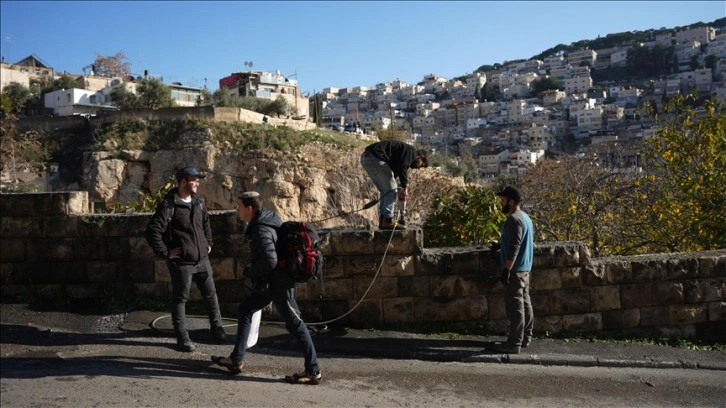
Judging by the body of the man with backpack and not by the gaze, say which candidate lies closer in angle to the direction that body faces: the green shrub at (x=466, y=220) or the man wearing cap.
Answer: the man wearing cap

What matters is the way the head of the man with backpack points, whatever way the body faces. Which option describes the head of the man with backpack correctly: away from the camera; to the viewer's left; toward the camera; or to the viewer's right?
to the viewer's left

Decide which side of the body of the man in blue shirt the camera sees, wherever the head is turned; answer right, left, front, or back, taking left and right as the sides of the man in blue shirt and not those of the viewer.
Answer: left

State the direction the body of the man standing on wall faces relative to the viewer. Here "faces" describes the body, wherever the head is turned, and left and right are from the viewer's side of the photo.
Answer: facing to the right of the viewer

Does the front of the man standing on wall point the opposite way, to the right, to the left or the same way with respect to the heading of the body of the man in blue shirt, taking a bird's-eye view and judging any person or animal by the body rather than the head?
the opposite way

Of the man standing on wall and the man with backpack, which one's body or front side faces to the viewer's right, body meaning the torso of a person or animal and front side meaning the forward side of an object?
the man standing on wall

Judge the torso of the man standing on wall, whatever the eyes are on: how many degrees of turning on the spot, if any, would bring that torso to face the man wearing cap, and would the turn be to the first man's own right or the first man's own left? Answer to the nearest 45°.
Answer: approximately 135° to the first man's own right

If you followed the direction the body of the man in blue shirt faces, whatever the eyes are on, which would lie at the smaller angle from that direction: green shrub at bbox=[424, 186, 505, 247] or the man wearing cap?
the man wearing cap

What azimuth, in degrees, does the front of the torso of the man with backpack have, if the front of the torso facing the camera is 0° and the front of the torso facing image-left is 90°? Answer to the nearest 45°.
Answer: approximately 90°

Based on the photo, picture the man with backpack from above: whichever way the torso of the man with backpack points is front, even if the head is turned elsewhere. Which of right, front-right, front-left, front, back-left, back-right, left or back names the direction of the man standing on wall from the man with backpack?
back-right

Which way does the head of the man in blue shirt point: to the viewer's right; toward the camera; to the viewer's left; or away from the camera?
to the viewer's left

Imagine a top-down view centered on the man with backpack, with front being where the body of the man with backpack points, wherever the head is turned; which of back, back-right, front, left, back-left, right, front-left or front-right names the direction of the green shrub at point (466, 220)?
back-right
